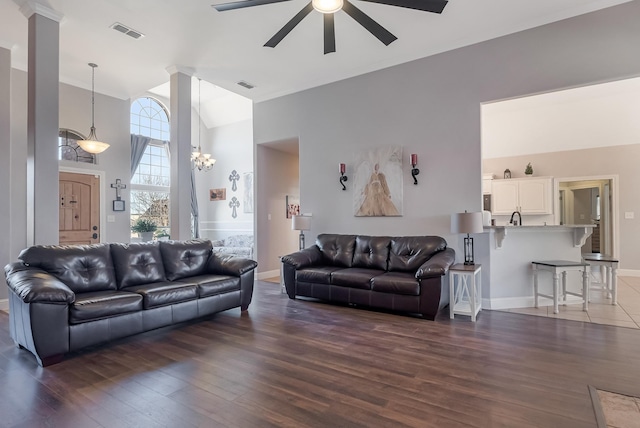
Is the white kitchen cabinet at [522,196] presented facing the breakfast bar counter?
yes

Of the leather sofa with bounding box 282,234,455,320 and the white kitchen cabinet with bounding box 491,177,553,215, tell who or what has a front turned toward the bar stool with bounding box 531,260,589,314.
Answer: the white kitchen cabinet

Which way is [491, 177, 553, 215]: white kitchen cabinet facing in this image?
toward the camera

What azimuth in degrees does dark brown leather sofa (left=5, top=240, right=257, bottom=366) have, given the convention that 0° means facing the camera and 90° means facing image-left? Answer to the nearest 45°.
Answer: approximately 315°

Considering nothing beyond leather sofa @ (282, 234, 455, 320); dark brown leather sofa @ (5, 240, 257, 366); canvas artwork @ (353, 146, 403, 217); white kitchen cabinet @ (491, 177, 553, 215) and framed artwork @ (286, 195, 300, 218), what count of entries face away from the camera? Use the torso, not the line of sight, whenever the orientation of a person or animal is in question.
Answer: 0

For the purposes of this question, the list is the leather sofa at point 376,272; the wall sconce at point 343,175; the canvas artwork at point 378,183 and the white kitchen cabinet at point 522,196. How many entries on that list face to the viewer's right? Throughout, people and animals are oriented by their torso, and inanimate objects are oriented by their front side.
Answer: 0

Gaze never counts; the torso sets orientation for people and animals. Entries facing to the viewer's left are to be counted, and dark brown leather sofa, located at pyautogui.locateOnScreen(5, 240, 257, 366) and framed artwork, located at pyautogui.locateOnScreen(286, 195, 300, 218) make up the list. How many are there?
0

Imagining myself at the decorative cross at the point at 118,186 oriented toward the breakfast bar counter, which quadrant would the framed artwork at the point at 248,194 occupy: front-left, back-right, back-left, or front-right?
front-left

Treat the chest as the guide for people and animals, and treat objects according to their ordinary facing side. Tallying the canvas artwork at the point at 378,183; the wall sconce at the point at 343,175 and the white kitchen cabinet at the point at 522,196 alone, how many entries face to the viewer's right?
0

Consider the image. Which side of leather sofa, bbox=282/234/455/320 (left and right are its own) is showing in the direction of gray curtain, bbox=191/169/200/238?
right

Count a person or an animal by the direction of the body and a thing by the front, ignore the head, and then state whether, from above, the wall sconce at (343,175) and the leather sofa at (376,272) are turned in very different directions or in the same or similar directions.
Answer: same or similar directions

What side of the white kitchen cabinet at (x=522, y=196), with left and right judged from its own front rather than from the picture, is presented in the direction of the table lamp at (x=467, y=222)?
front

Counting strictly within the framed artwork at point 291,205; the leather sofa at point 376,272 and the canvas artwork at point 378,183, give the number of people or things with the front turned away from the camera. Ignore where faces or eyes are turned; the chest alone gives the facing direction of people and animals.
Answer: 0

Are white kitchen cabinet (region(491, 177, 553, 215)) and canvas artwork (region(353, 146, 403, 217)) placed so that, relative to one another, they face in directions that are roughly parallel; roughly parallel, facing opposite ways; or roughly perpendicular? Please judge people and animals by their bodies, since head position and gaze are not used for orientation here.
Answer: roughly parallel
